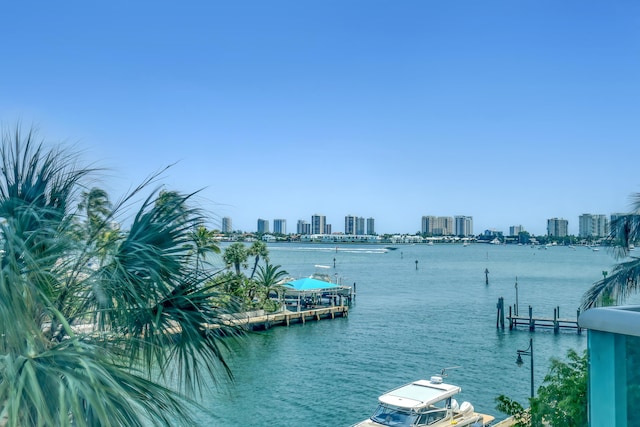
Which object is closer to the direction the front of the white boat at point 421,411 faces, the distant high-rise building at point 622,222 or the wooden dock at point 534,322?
the distant high-rise building

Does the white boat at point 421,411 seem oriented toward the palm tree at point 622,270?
no

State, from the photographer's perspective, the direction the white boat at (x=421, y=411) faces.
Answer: facing the viewer and to the left of the viewer

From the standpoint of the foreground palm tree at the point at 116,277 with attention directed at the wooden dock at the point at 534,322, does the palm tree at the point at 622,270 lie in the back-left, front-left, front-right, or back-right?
front-right

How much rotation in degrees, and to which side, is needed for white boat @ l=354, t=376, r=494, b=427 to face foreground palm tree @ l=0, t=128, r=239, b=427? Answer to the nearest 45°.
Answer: approximately 45° to its left

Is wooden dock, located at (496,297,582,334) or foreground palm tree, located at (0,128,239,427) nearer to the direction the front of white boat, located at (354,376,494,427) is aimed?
the foreground palm tree

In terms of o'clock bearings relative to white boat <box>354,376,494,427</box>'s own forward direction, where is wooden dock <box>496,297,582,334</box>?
The wooden dock is roughly at 5 o'clock from the white boat.
